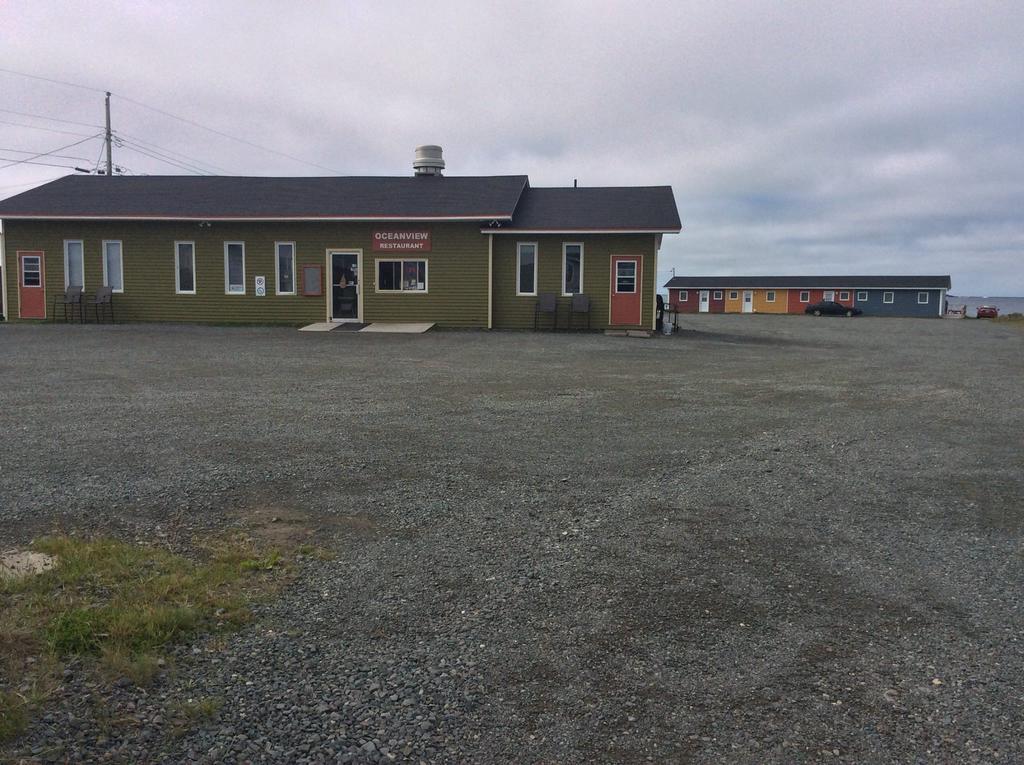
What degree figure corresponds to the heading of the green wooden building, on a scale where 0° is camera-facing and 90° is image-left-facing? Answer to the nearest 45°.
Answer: approximately 0°

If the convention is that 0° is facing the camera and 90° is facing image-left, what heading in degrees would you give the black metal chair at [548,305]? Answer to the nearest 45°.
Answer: approximately 0°

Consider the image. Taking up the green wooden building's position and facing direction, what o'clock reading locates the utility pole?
The utility pole is roughly at 5 o'clock from the green wooden building.

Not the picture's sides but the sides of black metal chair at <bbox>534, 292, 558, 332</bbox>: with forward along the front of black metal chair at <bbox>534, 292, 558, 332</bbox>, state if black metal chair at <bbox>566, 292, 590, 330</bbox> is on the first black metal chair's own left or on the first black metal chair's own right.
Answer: on the first black metal chair's own left

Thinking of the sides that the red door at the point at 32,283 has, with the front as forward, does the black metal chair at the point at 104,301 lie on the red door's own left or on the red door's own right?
on the red door's own left

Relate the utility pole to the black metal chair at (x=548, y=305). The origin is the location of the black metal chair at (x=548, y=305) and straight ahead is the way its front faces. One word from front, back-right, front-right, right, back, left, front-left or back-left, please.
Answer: back-right

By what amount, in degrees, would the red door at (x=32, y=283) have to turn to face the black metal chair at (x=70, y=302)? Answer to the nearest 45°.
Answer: approximately 45° to its left

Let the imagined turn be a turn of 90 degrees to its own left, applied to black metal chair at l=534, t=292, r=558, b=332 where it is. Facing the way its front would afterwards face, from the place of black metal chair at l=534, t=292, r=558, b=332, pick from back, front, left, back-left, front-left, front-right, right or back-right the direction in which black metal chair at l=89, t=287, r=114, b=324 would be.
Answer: back

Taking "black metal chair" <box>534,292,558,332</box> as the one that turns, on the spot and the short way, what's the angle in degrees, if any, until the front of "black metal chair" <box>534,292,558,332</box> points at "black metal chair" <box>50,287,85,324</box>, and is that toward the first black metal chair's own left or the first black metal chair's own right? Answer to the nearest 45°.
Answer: approximately 90° to the first black metal chair's own right

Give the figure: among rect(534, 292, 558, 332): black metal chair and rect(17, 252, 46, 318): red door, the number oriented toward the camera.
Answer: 2

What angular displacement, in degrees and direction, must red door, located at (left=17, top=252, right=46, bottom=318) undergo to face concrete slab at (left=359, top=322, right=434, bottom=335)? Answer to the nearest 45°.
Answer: approximately 45° to its left
